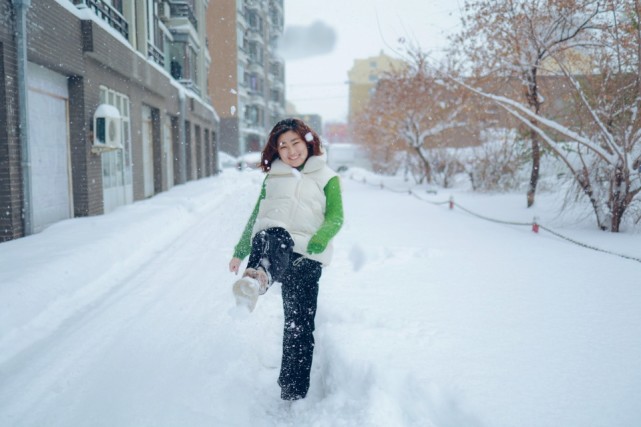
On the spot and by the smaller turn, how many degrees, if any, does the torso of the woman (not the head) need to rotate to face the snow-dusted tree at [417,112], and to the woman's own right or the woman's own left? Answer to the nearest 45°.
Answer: approximately 180°

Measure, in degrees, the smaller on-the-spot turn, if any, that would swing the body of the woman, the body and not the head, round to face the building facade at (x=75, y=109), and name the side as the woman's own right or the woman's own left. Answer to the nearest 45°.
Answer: approximately 135° to the woman's own right

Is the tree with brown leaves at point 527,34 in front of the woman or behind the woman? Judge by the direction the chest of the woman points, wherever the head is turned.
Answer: behind

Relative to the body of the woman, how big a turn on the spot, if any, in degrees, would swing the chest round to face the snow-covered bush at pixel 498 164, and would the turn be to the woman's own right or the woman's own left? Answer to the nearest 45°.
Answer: approximately 135° to the woman's own left

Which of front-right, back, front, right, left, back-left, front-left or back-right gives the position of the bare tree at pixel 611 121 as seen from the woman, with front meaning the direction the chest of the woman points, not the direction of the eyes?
back-left

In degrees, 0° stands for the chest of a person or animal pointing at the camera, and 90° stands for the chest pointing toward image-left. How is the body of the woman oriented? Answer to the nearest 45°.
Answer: approximately 0°

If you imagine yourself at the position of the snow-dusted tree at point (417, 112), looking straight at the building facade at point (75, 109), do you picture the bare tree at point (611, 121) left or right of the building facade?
left
